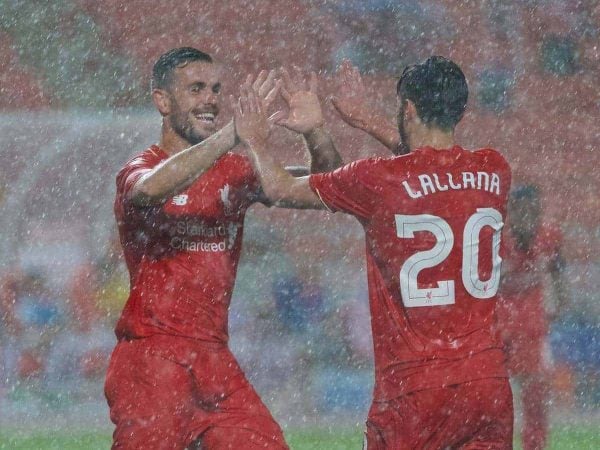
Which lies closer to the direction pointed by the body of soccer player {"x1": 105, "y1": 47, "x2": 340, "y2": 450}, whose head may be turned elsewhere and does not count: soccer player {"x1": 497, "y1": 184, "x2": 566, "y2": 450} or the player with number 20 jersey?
the player with number 20 jersey

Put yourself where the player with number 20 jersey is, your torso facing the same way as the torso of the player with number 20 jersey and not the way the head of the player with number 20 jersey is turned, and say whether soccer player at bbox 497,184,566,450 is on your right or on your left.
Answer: on your right

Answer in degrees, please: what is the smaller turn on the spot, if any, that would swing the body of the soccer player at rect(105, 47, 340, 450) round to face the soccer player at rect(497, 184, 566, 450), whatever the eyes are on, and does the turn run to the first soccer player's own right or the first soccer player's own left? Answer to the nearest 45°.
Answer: approximately 90° to the first soccer player's own left

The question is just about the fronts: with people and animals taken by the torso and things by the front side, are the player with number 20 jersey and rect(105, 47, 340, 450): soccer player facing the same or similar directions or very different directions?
very different directions

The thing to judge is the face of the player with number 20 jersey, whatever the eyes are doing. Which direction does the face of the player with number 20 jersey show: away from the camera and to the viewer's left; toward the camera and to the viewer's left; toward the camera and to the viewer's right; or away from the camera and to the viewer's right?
away from the camera and to the viewer's left

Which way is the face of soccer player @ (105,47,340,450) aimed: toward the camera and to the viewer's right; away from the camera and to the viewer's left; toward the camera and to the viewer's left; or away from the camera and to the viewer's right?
toward the camera and to the viewer's right
